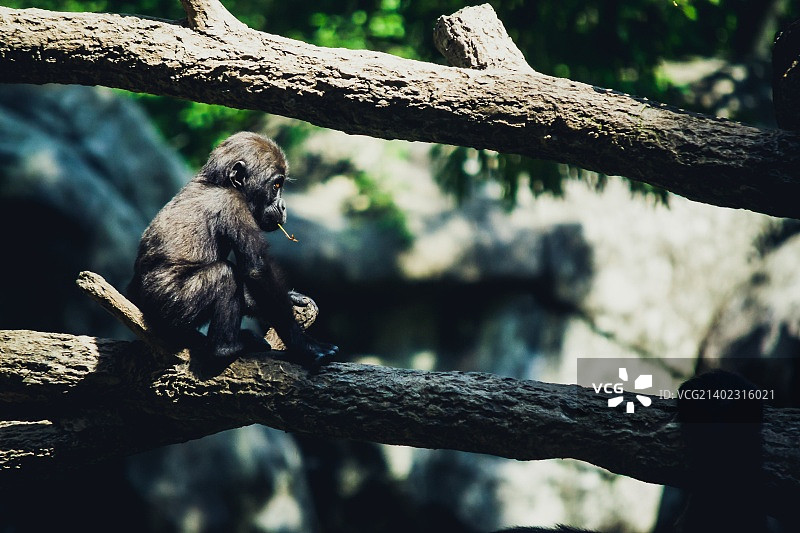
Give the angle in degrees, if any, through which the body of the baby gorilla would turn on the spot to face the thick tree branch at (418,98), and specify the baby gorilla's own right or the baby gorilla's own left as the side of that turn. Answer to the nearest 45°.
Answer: approximately 45° to the baby gorilla's own right

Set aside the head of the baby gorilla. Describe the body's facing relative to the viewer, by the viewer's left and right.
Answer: facing to the right of the viewer
